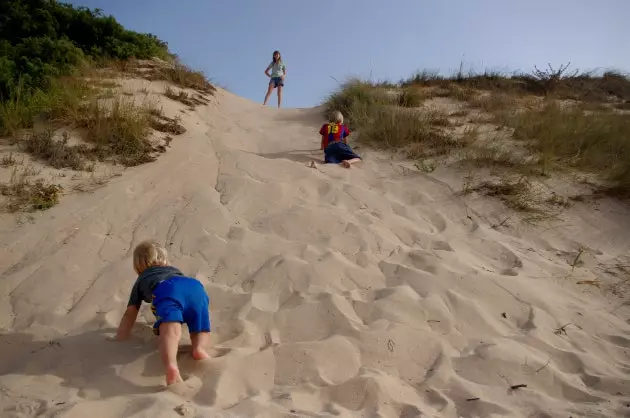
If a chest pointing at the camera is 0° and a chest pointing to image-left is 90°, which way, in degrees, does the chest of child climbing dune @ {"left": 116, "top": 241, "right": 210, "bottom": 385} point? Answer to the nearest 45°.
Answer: approximately 135°

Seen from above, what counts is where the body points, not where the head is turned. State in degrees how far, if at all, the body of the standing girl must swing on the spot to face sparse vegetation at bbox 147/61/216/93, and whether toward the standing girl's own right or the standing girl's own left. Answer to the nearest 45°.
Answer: approximately 45° to the standing girl's own right

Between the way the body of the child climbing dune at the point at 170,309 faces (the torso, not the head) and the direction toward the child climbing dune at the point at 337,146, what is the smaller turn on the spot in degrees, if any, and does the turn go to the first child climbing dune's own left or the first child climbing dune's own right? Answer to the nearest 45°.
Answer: approximately 90° to the first child climbing dune's own right

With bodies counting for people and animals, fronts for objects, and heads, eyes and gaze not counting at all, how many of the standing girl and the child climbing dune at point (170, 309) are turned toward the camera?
1

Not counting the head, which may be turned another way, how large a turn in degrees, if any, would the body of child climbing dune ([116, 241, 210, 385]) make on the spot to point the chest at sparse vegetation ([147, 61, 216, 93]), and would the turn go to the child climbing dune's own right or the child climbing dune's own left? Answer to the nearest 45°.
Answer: approximately 45° to the child climbing dune's own right

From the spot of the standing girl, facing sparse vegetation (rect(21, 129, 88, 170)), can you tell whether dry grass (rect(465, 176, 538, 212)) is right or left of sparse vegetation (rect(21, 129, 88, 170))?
left

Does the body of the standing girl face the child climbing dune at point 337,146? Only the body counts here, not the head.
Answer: yes

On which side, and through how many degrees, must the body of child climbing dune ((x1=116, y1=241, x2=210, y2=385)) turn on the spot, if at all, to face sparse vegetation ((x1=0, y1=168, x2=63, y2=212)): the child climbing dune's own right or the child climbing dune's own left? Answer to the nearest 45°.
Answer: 0° — they already face it

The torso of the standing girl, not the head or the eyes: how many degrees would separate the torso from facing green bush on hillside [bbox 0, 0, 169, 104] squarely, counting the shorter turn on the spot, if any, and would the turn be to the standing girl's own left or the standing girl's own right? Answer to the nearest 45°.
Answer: approximately 45° to the standing girl's own right
